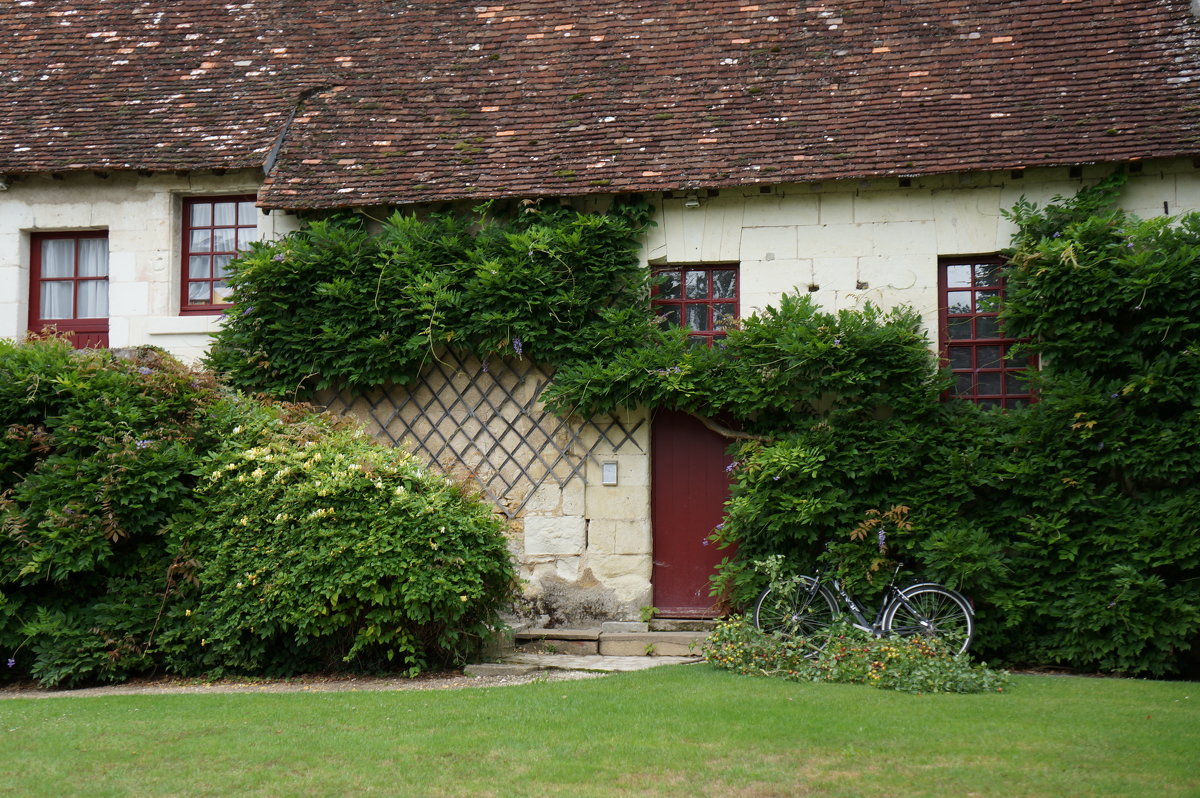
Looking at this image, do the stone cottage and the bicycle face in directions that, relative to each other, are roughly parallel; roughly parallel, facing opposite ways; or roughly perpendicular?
roughly perpendicular

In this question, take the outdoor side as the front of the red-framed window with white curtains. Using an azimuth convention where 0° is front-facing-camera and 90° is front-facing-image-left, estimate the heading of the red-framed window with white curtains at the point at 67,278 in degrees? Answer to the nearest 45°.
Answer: approximately 0°

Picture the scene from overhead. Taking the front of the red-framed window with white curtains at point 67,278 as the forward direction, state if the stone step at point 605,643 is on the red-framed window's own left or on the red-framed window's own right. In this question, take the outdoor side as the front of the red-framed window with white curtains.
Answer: on the red-framed window's own left

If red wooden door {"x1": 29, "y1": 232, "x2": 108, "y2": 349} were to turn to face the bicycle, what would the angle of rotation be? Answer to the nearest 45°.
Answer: approximately 45° to its left
